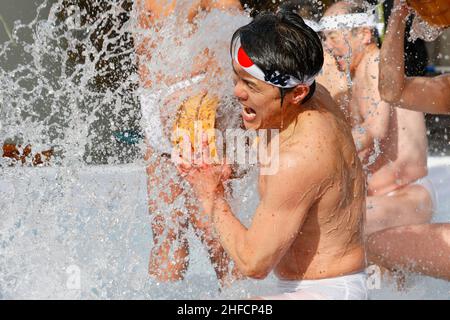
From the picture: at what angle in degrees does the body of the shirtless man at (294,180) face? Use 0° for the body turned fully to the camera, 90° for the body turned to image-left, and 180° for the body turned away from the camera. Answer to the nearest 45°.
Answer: approximately 90°

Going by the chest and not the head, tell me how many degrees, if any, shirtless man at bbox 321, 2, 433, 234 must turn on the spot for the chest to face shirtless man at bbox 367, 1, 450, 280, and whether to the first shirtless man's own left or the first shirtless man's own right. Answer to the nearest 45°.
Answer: approximately 90° to the first shirtless man's own left
